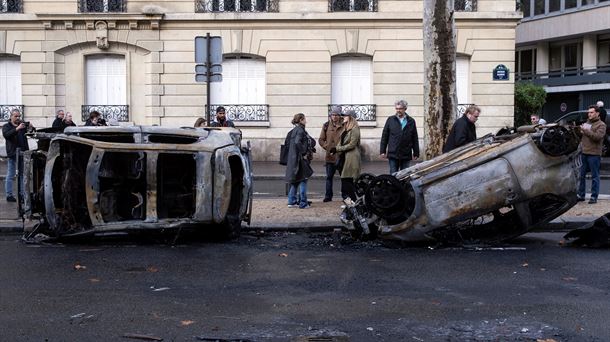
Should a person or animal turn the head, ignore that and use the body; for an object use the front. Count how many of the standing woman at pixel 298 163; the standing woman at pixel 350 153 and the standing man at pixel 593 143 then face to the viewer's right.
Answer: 1

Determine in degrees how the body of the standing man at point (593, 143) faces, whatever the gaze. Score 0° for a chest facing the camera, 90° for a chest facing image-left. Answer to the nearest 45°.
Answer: approximately 45°

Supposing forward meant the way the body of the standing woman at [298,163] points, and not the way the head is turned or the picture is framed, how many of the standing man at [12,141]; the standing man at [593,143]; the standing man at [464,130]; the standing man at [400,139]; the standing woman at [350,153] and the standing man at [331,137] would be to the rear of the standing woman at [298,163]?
1

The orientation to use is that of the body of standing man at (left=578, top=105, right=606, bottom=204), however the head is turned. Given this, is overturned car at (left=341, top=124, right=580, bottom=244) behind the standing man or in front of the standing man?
in front

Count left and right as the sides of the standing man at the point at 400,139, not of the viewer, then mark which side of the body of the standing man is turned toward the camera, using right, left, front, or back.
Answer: front

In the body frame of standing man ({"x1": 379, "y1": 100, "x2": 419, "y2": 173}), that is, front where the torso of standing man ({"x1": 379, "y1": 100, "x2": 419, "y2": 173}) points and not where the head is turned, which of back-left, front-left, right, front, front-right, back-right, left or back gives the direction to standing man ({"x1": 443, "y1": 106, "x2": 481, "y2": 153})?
front-left

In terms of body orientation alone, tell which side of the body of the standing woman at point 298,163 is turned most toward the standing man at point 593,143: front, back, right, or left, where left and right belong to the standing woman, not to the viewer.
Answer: front

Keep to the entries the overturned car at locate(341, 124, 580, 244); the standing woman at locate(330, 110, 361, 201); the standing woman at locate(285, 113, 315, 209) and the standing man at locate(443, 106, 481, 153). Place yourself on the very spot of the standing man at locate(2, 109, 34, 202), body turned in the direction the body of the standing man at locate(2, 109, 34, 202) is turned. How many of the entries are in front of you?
4

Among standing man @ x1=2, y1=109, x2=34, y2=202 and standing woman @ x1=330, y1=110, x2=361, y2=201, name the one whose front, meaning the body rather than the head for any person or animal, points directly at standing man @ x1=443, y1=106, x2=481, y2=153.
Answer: standing man @ x1=2, y1=109, x2=34, y2=202

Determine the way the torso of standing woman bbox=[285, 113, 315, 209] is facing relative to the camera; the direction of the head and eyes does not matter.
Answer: to the viewer's right

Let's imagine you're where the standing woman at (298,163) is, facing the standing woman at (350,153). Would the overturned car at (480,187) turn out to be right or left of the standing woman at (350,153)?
right

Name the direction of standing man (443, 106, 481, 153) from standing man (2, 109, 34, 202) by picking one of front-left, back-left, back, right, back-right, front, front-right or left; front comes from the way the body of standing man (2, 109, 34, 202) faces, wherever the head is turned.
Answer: front

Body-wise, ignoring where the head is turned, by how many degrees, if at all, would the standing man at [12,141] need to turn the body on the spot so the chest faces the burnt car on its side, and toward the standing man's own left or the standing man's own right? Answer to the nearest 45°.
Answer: approximately 45° to the standing man's own right

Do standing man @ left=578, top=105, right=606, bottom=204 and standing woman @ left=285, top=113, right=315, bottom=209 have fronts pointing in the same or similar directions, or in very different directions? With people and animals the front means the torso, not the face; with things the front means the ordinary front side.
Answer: very different directions

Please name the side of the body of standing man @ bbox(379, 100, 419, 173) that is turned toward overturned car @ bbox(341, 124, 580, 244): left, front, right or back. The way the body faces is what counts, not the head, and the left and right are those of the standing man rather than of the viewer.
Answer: front

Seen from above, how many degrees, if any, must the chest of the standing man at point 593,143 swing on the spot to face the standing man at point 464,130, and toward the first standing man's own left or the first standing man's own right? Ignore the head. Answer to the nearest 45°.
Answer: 0° — they already face them

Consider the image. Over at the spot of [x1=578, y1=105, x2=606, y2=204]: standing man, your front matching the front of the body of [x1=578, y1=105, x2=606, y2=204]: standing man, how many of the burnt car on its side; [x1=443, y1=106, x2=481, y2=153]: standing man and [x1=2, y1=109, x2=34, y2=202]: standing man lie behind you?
0

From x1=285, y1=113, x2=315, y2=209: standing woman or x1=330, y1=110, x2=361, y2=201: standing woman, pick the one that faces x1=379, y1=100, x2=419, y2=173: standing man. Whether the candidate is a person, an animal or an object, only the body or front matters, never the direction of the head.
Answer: x1=285, y1=113, x2=315, y2=209: standing woman
